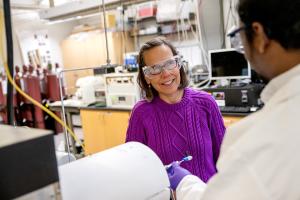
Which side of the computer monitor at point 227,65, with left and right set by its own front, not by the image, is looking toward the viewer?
front

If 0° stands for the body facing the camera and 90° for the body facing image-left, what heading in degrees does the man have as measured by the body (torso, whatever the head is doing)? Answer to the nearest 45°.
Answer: approximately 135°

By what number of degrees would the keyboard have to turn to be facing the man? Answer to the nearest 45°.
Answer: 0° — it already faces them

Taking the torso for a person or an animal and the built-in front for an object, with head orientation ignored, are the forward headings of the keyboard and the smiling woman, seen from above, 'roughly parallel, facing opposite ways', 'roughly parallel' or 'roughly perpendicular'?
roughly parallel

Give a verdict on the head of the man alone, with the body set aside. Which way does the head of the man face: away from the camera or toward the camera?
away from the camera

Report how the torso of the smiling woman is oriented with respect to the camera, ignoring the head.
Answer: toward the camera

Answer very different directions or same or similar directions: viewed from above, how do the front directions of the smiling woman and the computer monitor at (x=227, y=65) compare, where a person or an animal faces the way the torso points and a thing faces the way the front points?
same or similar directions

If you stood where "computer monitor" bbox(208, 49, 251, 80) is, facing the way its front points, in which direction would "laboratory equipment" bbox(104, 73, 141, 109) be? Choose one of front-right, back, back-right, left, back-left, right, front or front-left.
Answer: right

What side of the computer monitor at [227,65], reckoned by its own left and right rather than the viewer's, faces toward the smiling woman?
front

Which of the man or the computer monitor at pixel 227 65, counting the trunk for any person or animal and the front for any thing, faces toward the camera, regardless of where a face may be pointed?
the computer monitor

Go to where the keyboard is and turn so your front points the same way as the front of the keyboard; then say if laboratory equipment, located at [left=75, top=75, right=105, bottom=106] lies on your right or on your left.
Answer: on your right

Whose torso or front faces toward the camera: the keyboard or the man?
the keyboard

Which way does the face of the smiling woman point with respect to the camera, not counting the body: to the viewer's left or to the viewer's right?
to the viewer's right

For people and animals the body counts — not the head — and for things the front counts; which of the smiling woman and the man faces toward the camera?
the smiling woman

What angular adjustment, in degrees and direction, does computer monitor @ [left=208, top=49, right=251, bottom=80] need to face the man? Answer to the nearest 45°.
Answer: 0° — it already faces them
